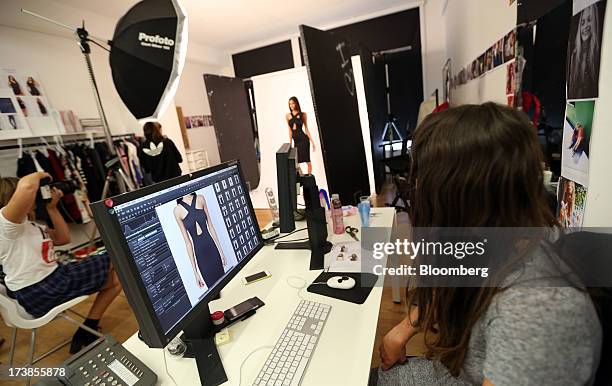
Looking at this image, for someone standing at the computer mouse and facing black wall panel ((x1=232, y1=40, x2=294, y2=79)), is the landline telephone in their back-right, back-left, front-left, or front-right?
back-left

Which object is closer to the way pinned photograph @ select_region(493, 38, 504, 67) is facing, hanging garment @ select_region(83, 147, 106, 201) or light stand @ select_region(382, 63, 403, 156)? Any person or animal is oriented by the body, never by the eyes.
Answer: the hanging garment

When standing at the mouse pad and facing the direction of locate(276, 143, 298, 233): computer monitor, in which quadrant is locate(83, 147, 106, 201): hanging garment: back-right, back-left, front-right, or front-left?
front-left

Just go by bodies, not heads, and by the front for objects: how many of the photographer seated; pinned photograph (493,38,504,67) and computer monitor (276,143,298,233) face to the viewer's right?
1

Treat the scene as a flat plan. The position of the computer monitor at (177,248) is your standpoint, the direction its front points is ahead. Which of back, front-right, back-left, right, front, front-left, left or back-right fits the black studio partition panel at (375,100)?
left

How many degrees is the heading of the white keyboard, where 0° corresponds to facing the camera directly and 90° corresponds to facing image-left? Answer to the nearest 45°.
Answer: approximately 315°

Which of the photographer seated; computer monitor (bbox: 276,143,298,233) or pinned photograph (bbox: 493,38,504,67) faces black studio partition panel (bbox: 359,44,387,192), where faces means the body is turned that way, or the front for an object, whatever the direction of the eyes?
the photographer seated

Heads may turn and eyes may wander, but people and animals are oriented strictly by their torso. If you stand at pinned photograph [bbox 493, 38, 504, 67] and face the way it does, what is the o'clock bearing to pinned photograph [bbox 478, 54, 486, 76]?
pinned photograph [bbox 478, 54, 486, 76] is roughly at 4 o'clock from pinned photograph [bbox 493, 38, 504, 67].

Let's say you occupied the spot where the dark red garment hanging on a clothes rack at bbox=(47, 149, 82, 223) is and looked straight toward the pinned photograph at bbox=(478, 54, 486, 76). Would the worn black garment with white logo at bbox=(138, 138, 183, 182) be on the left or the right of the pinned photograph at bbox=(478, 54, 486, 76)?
left

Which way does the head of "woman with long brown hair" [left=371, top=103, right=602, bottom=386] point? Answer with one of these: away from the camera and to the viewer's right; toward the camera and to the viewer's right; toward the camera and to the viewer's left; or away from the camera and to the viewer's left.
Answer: away from the camera and to the viewer's left

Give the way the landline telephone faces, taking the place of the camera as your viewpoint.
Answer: facing the viewer and to the right of the viewer
